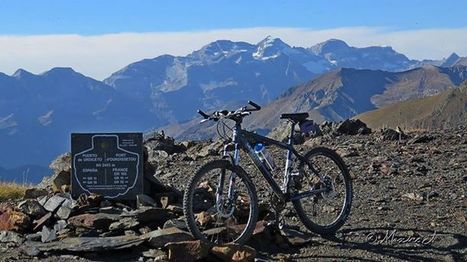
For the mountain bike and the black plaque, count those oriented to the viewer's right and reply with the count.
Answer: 0

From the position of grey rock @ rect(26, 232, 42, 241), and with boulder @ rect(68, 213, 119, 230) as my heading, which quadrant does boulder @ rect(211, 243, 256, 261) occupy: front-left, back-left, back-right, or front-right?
front-right

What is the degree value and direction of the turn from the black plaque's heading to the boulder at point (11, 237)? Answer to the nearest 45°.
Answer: approximately 45° to its right

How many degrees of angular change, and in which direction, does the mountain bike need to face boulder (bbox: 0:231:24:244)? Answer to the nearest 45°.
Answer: approximately 45° to its right

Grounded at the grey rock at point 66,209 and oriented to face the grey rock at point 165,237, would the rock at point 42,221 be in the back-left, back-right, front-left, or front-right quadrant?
back-right

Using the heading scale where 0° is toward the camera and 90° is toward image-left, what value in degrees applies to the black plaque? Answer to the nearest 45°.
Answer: approximately 0°

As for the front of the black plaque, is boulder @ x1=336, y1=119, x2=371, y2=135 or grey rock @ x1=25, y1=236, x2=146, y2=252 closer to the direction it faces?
the grey rock

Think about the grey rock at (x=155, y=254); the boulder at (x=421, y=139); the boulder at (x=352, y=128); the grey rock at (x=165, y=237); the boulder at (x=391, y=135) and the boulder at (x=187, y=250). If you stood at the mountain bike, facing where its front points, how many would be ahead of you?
3

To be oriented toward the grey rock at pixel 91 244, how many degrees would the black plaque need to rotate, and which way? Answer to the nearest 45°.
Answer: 0° — it already faces it

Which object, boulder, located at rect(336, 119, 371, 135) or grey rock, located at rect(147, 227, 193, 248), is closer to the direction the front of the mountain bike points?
the grey rock

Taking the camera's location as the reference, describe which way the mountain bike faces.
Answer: facing the viewer and to the left of the viewer

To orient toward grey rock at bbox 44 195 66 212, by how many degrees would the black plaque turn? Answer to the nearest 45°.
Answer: approximately 90° to its right

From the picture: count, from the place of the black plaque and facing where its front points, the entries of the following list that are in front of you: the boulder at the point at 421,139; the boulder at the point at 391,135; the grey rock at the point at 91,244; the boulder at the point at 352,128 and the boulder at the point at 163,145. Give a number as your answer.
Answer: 1

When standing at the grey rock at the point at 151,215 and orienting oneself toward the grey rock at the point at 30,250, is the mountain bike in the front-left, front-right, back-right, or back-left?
back-left

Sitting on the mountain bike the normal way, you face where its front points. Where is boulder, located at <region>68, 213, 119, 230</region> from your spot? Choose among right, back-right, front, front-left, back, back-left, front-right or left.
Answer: front-right

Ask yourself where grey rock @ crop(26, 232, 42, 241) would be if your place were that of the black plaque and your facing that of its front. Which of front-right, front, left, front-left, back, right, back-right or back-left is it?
front-right

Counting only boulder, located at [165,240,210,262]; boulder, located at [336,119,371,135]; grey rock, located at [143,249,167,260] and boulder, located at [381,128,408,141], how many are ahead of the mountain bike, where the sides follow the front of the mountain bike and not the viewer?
2
